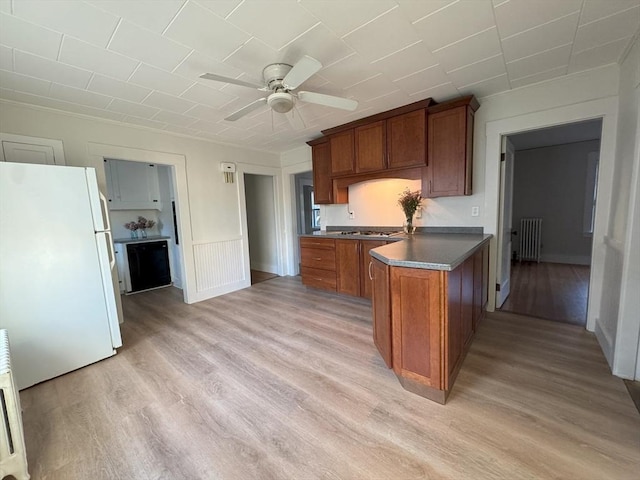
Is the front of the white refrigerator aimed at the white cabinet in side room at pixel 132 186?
no

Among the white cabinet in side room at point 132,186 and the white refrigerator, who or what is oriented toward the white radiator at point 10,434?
the white cabinet in side room

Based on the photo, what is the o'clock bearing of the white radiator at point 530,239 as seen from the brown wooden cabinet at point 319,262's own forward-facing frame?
The white radiator is roughly at 7 o'clock from the brown wooden cabinet.

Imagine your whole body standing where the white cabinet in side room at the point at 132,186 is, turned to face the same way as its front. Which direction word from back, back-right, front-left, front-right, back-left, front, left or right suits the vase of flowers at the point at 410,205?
front-left

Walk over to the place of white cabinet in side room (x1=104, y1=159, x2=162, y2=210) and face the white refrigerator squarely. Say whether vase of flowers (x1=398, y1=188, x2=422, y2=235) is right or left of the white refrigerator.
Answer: left

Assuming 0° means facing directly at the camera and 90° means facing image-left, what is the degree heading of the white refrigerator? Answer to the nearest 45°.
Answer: approximately 270°

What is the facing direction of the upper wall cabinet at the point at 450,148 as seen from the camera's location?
facing the viewer and to the left of the viewer

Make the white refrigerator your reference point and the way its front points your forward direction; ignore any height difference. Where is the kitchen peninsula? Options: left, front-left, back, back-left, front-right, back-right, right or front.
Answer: front-right

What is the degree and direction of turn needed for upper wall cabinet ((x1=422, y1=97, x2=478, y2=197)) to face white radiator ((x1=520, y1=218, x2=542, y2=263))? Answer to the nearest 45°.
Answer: approximately 180°

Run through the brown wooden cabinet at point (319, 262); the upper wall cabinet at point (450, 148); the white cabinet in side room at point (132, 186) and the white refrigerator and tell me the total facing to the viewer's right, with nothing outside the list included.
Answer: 1

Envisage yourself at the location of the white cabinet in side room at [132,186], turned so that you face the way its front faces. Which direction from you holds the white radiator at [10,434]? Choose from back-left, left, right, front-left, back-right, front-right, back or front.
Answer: front

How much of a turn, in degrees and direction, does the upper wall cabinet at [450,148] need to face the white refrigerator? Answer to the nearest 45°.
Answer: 0° — it already faces it

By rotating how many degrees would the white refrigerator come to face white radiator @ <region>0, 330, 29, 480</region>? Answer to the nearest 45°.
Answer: approximately 90° to its right

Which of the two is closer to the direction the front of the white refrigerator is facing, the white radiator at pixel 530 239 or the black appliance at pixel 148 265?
the white radiator

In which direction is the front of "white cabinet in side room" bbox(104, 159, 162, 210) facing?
toward the camera
